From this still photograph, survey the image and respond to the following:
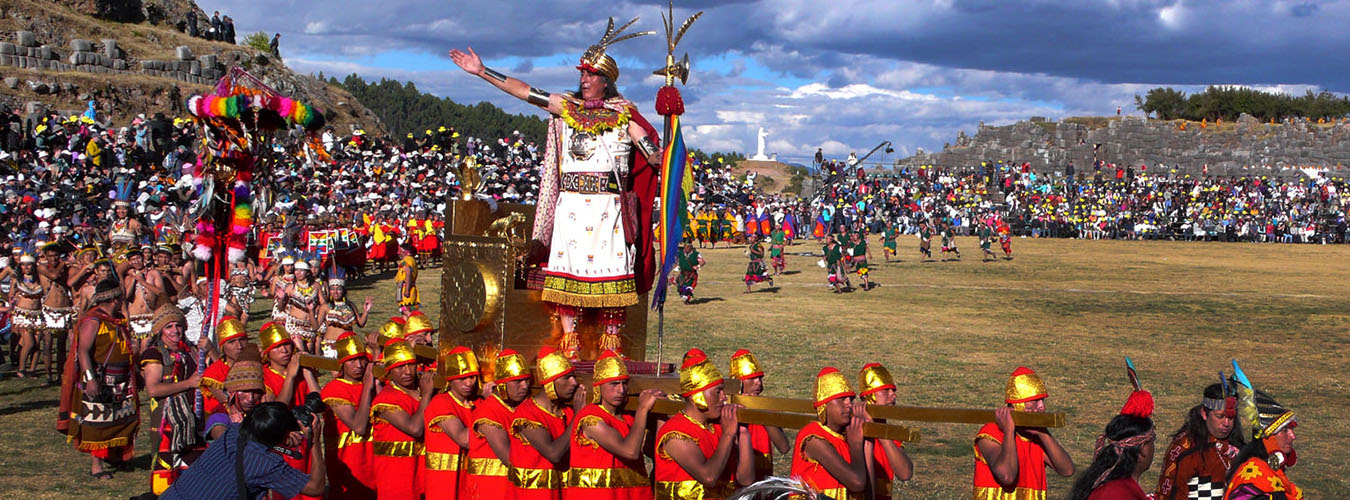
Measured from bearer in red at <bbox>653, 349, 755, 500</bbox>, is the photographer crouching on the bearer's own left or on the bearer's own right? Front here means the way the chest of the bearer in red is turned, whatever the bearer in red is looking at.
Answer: on the bearer's own right

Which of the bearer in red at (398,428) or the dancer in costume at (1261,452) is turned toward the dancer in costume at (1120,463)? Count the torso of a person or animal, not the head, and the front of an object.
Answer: the bearer in red

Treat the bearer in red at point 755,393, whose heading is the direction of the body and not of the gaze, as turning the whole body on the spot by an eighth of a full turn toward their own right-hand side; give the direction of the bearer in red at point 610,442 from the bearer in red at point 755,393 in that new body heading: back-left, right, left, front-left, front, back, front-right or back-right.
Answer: right

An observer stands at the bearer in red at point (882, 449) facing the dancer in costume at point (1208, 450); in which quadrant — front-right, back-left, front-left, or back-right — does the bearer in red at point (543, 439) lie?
back-left

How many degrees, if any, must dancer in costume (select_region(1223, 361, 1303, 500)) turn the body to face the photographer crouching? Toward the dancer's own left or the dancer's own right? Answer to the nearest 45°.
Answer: approximately 135° to the dancer's own right

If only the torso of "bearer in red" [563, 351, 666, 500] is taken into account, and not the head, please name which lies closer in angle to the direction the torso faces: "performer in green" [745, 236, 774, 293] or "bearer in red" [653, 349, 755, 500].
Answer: the bearer in red

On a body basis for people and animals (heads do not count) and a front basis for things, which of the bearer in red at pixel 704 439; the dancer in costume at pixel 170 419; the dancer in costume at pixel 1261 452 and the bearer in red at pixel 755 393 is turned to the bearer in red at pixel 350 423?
the dancer in costume at pixel 170 419

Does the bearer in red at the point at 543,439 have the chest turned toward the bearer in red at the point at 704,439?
yes

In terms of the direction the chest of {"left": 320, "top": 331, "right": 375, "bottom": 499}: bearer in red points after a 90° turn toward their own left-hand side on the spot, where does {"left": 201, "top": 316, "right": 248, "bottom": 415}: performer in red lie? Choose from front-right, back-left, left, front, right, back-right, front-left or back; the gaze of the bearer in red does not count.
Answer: back-left
